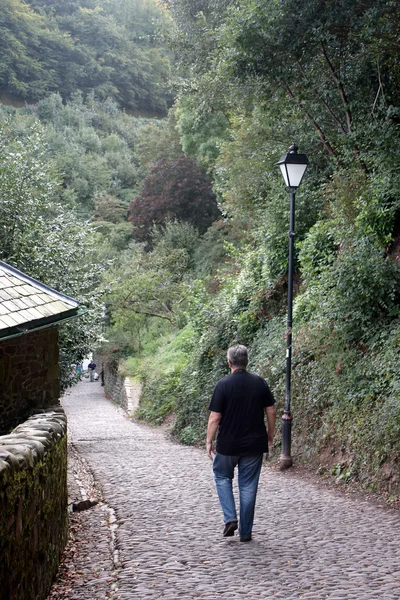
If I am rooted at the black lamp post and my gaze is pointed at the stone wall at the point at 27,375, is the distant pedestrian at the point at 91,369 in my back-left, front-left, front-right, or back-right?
front-right

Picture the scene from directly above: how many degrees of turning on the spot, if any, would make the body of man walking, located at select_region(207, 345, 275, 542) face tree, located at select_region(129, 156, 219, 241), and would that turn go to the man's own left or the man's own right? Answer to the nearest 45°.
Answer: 0° — they already face it

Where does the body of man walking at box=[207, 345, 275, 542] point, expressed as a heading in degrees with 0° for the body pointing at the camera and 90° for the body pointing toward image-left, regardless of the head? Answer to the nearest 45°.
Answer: approximately 180°

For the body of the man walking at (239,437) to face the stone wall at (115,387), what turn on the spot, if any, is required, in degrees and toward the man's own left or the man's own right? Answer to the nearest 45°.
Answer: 0° — they already face it

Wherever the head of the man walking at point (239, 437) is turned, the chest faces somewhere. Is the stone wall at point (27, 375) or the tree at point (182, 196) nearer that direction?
the tree

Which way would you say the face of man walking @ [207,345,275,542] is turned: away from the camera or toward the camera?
away from the camera

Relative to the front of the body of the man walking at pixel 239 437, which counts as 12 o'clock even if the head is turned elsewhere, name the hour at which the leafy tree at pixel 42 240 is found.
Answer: The leafy tree is roughly at 11 o'clock from the man walking.
